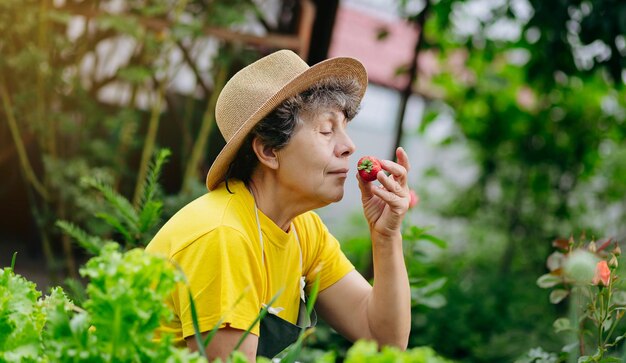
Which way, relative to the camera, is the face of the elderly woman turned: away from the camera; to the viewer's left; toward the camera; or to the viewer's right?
to the viewer's right

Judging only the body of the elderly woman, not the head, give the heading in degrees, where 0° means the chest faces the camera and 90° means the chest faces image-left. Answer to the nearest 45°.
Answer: approximately 315°

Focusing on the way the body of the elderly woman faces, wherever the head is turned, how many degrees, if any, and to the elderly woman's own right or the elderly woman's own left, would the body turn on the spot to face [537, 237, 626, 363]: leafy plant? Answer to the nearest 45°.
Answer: approximately 45° to the elderly woman's own left

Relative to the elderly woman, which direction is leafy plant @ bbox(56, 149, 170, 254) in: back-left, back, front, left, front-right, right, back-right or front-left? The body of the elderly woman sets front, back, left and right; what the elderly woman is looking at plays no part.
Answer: back

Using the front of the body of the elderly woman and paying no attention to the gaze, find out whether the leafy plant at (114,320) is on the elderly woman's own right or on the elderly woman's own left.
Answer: on the elderly woman's own right
